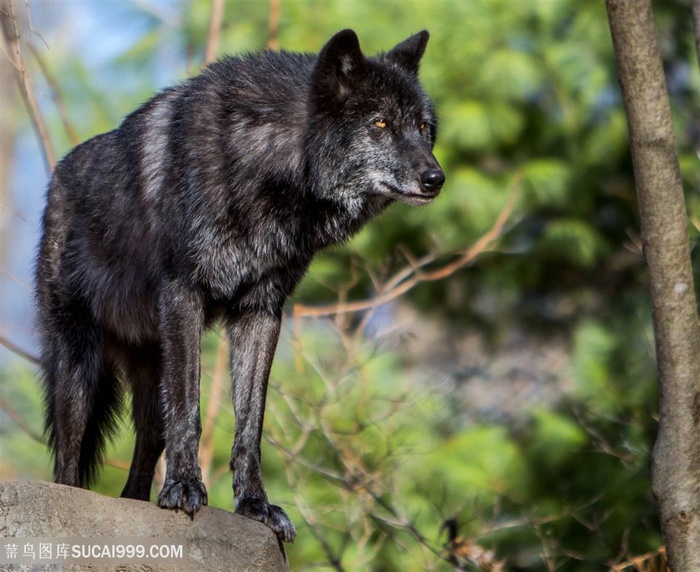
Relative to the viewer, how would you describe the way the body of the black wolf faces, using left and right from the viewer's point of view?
facing the viewer and to the right of the viewer

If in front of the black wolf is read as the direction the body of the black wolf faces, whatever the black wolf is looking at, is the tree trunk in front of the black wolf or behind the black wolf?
in front
